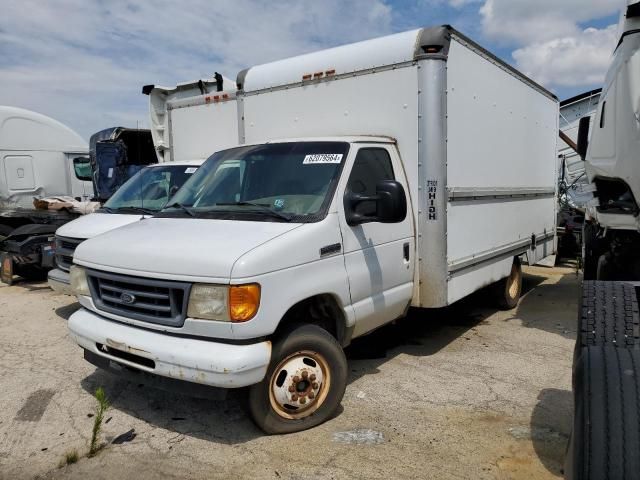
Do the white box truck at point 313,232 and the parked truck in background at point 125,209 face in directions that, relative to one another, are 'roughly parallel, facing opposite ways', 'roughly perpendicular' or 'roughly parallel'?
roughly parallel

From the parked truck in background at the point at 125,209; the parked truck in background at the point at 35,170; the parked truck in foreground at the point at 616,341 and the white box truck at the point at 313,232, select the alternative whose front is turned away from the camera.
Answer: the parked truck in foreground at the point at 616,341

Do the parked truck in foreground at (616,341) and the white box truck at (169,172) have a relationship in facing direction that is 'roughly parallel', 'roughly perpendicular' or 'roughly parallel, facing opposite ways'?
roughly parallel, facing opposite ways

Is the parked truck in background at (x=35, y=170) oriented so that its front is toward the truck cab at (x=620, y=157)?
no

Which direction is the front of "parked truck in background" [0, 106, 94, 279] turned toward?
to the viewer's right

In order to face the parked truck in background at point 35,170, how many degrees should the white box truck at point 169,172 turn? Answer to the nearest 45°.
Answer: approximately 90° to its right

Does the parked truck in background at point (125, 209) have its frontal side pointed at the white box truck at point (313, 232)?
no

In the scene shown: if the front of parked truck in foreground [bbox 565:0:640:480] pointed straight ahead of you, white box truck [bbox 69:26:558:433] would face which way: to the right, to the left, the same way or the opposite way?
the opposite way

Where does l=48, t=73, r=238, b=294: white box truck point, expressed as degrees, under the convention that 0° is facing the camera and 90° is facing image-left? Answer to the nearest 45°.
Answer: approximately 45°

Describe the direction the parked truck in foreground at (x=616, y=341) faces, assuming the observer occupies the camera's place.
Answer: facing away from the viewer

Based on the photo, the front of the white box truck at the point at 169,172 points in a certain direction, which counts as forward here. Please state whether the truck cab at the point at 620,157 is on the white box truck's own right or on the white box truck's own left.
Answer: on the white box truck's own left

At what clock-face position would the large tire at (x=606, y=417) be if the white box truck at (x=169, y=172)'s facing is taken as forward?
The large tire is roughly at 10 o'clock from the white box truck.

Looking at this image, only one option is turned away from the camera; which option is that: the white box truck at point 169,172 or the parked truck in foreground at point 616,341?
the parked truck in foreground

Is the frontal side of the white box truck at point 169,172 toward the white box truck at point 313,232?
no

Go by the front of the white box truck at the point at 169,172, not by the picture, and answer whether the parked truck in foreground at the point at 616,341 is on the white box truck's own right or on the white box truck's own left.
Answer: on the white box truck's own left
